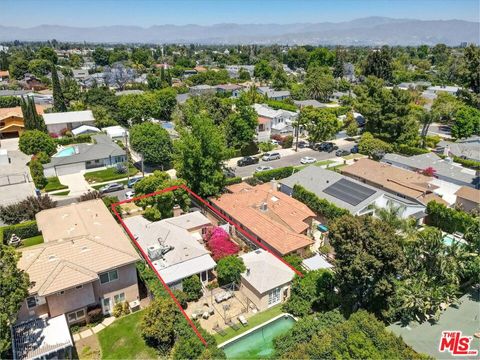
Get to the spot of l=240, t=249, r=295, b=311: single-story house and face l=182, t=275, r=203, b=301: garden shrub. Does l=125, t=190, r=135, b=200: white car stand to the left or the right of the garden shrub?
right

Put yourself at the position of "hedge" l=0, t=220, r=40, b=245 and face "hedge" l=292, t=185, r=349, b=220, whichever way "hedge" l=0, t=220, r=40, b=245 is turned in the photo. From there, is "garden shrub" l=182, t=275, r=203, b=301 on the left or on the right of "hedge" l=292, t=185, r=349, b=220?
right

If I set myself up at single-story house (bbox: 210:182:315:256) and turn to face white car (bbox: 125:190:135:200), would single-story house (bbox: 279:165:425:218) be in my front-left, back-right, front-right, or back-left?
back-right

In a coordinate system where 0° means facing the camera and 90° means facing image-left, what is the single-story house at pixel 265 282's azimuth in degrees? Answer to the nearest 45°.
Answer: approximately 315°

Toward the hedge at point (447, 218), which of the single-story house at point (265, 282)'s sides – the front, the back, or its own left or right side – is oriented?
left

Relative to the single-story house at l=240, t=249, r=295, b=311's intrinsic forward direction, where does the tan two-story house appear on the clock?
The tan two-story house is roughly at 4 o'clock from the single-story house.

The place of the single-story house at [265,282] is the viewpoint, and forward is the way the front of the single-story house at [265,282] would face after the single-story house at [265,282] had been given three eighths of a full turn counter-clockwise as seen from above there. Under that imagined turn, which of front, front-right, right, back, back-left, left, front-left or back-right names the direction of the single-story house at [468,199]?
front-right

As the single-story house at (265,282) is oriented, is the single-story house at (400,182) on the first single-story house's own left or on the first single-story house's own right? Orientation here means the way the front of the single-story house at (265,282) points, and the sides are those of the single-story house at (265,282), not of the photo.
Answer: on the first single-story house's own left

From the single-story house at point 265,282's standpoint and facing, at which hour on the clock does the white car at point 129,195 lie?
The white car is roughly at 6 o'clock from the single-story house.

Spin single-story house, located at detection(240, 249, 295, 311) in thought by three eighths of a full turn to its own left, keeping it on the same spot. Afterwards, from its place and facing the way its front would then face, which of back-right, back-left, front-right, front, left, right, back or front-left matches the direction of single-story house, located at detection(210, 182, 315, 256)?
front

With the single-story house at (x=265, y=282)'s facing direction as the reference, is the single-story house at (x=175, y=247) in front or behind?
behind

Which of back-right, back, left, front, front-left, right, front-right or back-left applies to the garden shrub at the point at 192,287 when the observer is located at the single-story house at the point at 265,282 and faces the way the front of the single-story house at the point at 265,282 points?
back-right

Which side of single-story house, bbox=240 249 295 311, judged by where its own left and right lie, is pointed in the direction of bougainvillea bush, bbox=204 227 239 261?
back
